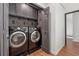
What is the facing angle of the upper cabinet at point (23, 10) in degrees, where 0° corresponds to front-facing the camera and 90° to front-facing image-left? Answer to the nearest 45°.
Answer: approximately 315°
